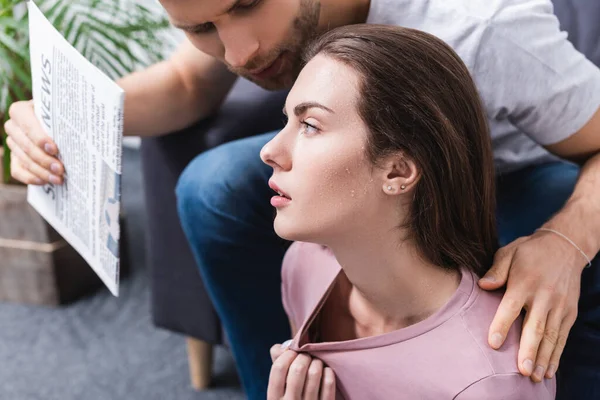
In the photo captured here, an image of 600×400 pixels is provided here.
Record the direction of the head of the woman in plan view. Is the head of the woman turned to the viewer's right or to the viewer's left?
to the viewer's left

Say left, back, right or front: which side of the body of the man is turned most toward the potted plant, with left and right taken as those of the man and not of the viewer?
right

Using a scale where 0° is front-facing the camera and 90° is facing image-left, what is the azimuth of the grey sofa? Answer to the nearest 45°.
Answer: approximately 45°
